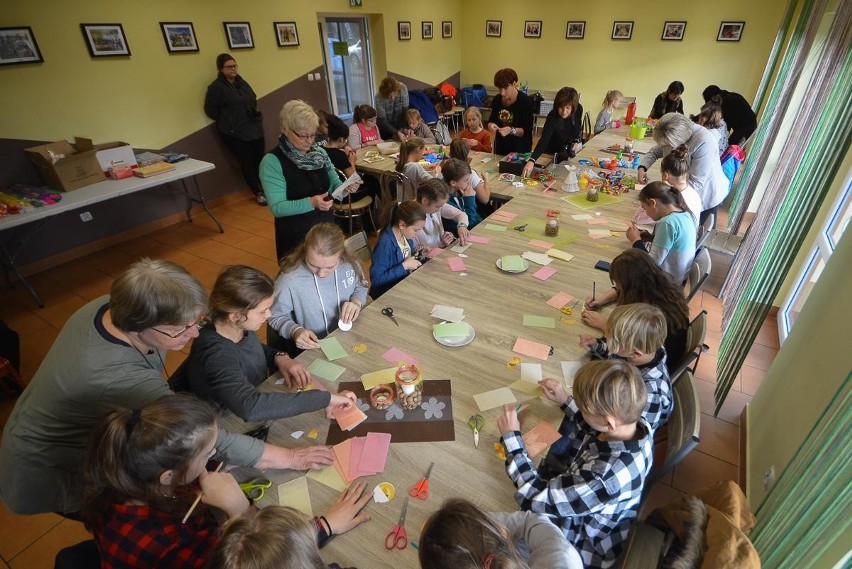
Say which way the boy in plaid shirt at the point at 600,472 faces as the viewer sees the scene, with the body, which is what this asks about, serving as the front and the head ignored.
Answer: to the viewer's left

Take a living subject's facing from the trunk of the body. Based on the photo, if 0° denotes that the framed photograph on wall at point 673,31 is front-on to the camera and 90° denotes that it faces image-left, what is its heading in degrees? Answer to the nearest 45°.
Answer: approximately 0°

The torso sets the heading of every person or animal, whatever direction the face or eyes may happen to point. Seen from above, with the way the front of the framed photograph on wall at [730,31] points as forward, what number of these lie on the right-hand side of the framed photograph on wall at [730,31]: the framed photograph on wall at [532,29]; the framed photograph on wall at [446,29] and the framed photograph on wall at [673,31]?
3

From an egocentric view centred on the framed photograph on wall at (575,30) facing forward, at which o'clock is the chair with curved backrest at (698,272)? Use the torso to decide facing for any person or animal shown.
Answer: The chair with curved backrest is roughly at 12 o'clock from the framed photograph on wall.

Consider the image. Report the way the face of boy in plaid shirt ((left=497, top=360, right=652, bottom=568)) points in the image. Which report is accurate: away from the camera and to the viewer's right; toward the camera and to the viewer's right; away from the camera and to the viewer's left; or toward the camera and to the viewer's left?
away from the camera and to the viewer's left

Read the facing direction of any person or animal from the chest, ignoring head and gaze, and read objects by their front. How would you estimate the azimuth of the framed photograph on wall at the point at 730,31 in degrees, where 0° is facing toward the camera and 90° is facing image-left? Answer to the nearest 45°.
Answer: approximately 0°

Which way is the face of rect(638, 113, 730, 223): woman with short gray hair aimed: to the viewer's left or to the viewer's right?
to the viewer's left

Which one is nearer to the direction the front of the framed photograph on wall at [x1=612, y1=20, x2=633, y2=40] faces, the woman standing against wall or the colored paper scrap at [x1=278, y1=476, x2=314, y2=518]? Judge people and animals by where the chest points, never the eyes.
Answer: the colored paper scrap

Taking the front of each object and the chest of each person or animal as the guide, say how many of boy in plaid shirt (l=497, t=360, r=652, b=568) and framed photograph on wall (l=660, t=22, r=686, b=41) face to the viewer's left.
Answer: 1

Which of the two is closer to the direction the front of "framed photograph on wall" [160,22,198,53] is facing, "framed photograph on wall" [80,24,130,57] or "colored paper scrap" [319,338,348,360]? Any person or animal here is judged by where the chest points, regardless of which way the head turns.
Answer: the colored paper scrap

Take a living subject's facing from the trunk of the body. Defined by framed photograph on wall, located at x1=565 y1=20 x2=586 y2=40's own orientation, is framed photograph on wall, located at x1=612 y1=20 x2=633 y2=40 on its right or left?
on its left
